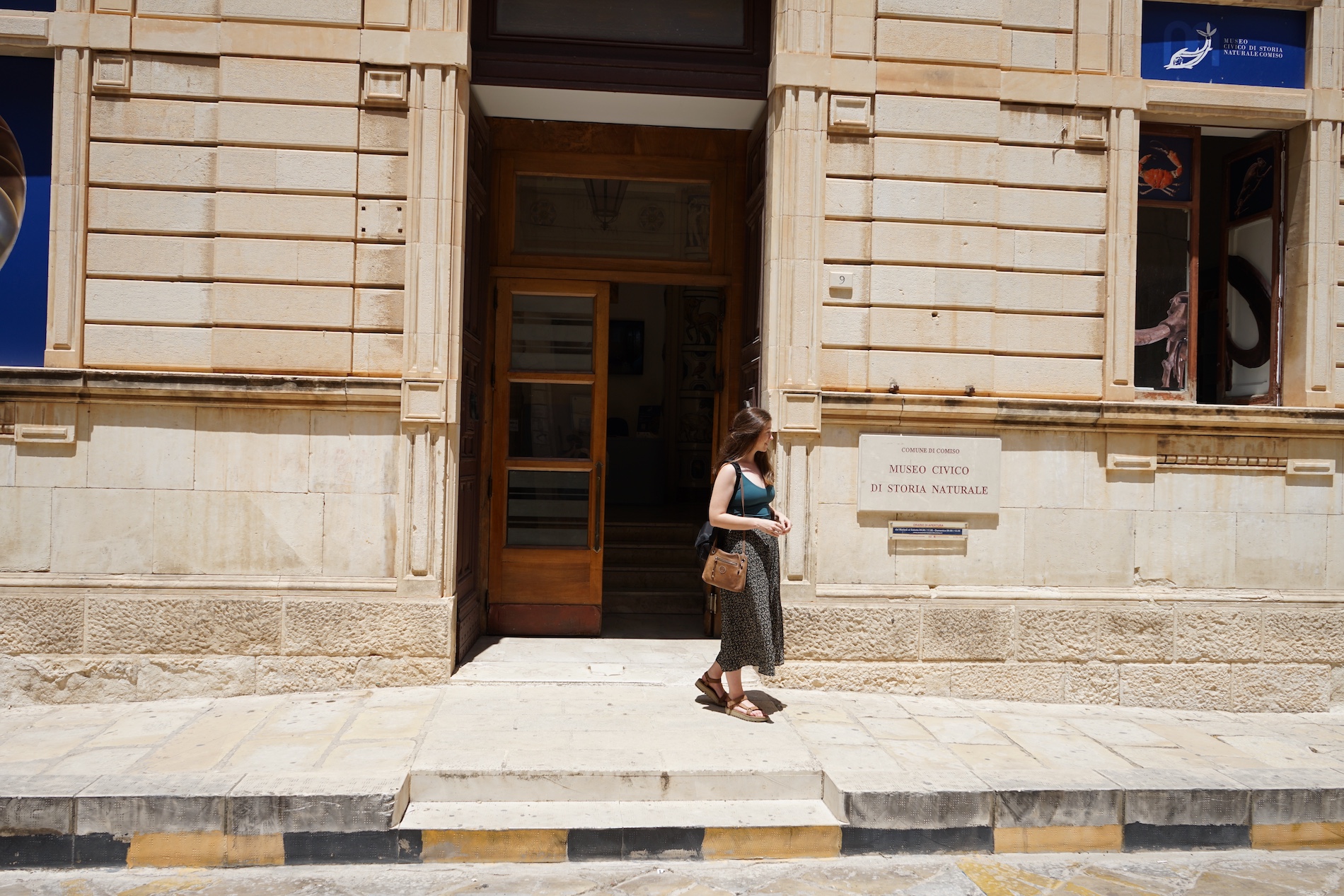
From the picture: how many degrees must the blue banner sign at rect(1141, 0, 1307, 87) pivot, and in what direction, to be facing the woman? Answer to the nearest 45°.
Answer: approximately 45° to its right

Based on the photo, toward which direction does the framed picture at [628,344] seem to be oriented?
toward the camera

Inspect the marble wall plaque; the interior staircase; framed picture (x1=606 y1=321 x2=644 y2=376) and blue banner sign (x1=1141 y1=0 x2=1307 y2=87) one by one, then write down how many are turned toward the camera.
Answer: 4

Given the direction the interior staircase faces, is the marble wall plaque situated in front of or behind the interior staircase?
in front

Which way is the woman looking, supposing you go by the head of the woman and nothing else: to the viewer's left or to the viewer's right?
to the viewer's right

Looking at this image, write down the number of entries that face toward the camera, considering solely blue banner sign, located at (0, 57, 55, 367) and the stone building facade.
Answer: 2

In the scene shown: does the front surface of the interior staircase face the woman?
yes

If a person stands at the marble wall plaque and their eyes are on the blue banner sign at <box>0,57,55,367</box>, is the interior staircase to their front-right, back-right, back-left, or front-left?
front-right

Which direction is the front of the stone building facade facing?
toward the camera

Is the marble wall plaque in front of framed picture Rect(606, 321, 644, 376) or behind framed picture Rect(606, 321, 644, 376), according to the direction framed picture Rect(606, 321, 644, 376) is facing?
in front

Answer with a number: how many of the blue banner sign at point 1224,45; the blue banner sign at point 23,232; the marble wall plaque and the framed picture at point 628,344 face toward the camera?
4
